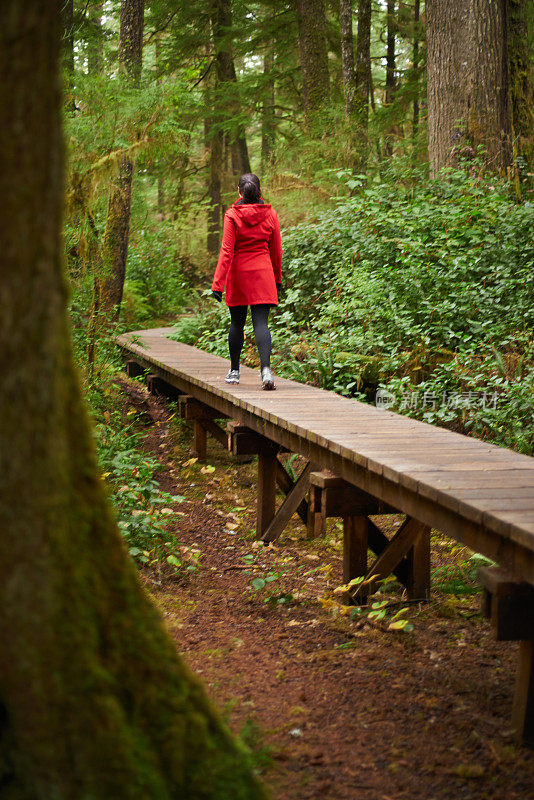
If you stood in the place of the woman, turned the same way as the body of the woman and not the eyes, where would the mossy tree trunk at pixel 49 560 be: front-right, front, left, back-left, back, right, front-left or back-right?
back

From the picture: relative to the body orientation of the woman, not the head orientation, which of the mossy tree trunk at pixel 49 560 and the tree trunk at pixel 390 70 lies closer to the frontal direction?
the tree trunk

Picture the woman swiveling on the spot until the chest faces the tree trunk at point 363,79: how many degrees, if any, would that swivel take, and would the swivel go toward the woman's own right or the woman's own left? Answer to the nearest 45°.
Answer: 0° — they already face it

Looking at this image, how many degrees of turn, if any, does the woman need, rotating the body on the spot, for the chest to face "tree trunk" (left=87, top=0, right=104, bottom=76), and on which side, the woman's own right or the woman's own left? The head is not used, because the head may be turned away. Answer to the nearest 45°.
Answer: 0° — they already face it

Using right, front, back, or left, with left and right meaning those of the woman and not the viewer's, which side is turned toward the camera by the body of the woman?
back

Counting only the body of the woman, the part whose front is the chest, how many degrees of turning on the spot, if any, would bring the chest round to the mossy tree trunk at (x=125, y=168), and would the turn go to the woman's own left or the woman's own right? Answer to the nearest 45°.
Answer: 0° — they already face it

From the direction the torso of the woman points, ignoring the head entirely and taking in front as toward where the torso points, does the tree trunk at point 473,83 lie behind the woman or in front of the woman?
in front

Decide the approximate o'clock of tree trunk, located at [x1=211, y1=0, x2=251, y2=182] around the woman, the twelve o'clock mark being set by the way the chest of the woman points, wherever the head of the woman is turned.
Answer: The tree trunk is roughly at 12 o'clock from the woman.
